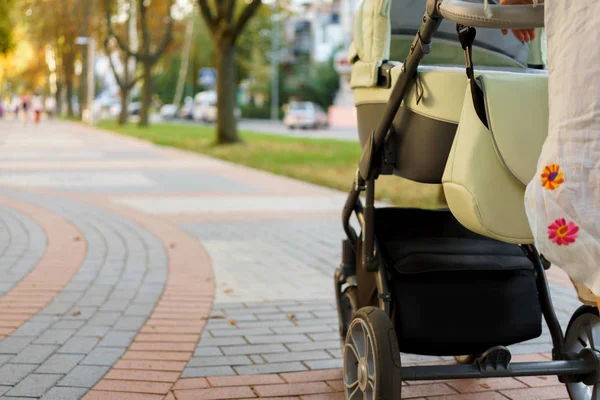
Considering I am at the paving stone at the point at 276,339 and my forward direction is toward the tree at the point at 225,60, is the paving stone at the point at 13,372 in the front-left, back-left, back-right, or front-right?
back-left

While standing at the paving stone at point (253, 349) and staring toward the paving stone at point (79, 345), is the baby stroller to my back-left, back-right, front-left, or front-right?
back-left
